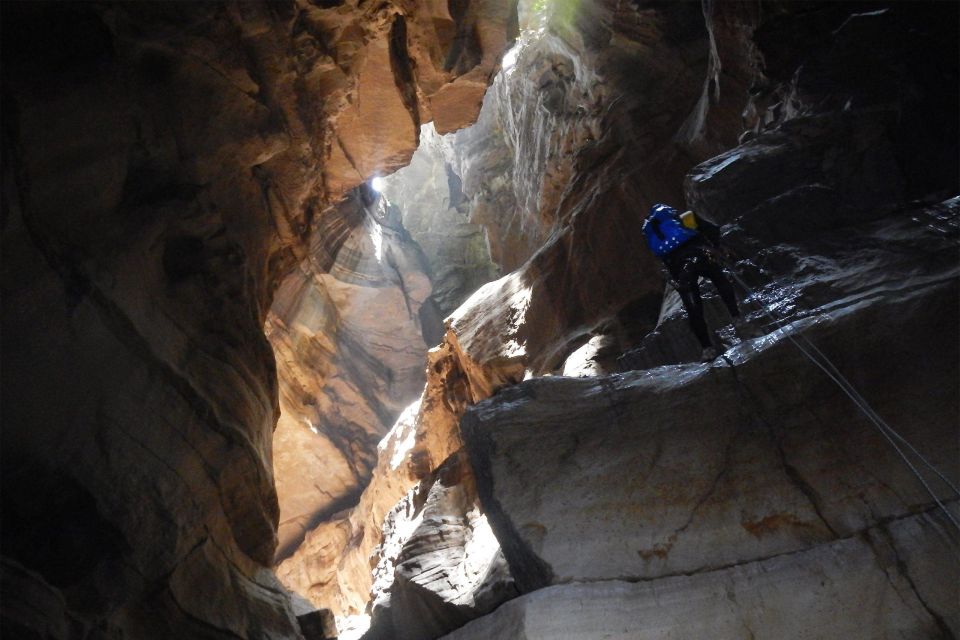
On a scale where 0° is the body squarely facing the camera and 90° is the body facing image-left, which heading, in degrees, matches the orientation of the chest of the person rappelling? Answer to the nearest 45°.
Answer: approximately 225°
